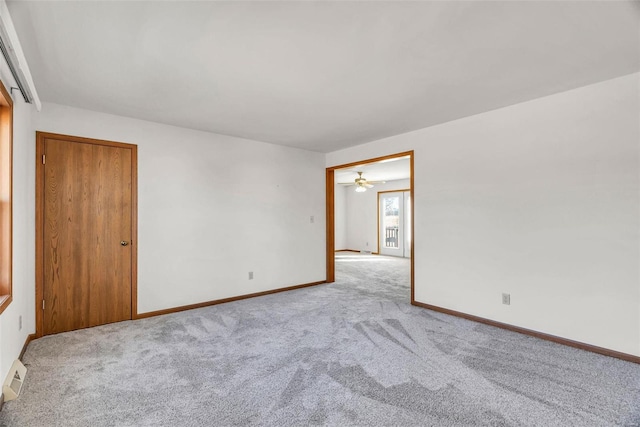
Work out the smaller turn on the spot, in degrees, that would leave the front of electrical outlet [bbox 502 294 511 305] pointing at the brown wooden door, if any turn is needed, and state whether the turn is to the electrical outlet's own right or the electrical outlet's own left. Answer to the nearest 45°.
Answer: approximately 45° to the electrical outlet's own right

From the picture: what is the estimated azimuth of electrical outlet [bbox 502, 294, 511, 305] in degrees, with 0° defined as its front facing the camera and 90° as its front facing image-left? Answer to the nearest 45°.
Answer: approximately 0°
